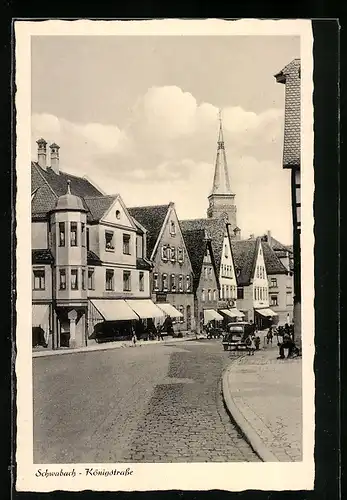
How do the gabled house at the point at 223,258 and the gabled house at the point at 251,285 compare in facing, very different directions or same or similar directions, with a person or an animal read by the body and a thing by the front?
same or similar directions

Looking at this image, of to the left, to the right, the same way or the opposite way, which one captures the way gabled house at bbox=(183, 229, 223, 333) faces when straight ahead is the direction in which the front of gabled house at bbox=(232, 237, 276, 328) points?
the same way
